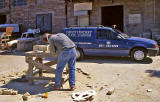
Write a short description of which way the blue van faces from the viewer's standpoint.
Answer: facing to the right of the viewer
